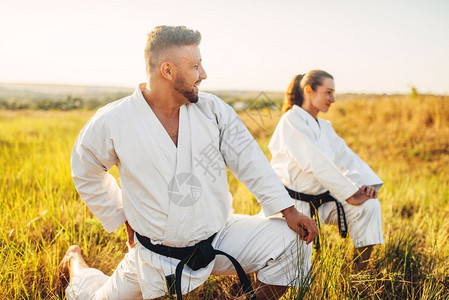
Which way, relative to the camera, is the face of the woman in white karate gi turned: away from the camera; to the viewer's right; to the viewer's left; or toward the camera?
to the viewer's right

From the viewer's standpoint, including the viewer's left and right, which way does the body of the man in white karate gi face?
facing the viewer and to the right of the viewer

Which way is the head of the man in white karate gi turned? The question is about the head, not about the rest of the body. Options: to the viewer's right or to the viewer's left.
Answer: to the viewer's right

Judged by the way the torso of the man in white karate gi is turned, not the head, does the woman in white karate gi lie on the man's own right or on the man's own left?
on the man's own left
